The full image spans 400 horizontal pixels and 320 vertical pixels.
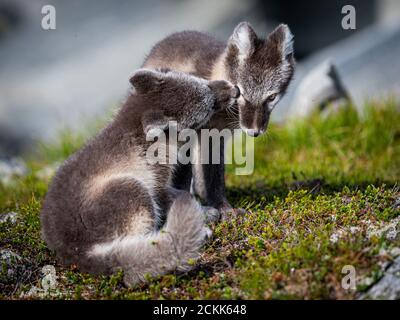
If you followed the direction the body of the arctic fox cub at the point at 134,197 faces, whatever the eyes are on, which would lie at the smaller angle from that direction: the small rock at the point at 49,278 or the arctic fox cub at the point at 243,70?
the arctic fox cub

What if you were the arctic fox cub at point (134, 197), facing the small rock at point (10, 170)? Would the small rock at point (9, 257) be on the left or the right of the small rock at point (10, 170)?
left

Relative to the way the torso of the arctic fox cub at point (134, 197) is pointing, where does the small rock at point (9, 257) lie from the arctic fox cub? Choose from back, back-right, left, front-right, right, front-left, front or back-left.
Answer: back

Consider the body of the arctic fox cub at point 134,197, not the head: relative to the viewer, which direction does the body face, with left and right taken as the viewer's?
facing to the right of the viewer

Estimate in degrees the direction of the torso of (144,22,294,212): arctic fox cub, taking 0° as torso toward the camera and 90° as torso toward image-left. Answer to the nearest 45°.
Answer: approximately 315°

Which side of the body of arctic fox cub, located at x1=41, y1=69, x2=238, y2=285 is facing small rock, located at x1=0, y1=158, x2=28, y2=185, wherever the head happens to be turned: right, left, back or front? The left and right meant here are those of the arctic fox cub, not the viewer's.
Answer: left

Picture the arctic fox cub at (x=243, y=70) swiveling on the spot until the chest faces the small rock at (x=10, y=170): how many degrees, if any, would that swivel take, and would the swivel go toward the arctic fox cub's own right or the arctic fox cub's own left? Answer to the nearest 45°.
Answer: approximately 180°

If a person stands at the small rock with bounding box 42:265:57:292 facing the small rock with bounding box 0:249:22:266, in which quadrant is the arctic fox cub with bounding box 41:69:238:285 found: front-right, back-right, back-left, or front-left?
back-right
